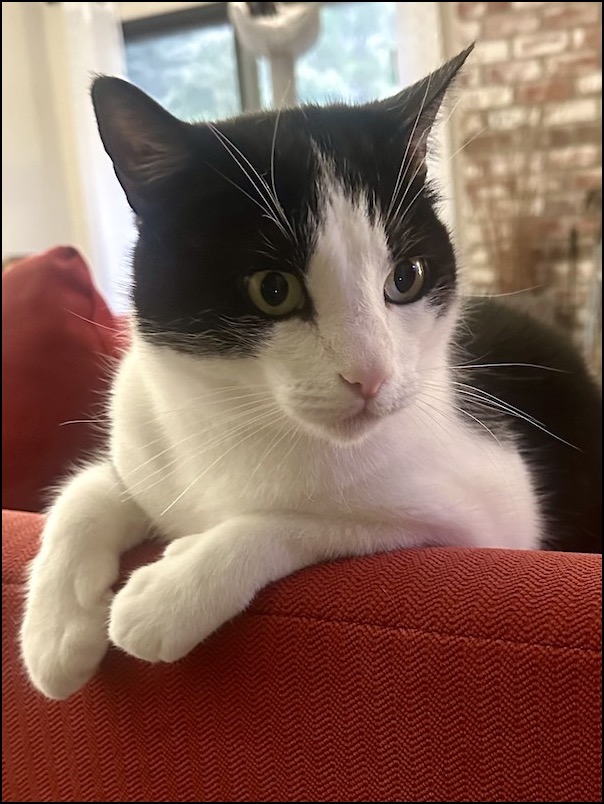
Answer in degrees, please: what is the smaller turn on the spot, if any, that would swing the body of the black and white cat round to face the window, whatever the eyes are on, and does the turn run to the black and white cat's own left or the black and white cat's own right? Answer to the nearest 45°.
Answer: approximately 135° to the black and white cat's own right

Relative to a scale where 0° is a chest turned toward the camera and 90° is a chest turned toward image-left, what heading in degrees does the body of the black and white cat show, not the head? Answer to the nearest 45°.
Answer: approximately 45°
